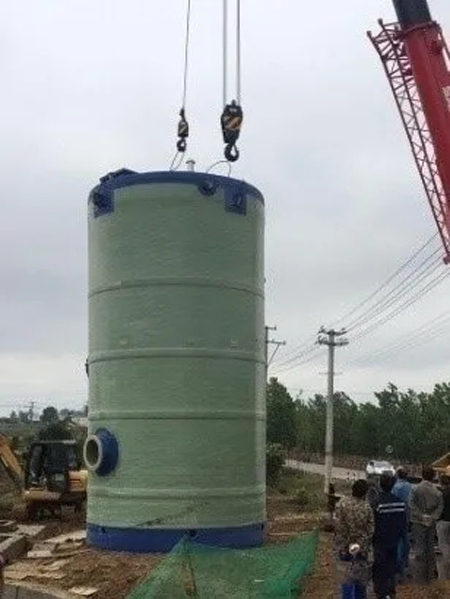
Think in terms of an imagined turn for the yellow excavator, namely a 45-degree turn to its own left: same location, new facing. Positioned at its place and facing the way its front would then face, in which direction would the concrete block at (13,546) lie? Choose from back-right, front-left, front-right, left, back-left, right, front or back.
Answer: front-left

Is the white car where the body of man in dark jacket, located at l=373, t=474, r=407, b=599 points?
yes

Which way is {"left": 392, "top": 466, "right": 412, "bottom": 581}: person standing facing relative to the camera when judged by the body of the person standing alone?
away from the camera

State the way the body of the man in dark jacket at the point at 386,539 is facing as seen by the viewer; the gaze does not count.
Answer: away from the camera

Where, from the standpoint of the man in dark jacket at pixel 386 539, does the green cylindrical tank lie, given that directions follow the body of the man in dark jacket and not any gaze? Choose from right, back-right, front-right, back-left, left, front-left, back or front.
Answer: front-left

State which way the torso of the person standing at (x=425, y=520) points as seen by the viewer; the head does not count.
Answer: away from the camera

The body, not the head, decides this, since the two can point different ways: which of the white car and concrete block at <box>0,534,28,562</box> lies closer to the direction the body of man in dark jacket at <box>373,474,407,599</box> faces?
the white car

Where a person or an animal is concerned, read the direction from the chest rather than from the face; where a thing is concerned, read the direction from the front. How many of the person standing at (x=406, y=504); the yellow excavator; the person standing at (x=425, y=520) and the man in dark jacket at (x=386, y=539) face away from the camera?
3

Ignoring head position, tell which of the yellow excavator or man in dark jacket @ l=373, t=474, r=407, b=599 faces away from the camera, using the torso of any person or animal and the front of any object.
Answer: the man in dark jacket

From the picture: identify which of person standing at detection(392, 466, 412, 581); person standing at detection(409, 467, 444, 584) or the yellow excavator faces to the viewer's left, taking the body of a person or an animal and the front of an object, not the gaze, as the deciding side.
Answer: the yellow excavator

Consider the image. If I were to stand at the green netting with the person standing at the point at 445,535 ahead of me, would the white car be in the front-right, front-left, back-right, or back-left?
front-left

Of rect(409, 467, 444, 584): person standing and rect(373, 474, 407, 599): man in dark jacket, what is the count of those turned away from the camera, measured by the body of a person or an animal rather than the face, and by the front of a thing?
2

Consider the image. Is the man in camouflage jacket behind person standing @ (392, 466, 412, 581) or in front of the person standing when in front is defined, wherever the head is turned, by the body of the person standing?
behind

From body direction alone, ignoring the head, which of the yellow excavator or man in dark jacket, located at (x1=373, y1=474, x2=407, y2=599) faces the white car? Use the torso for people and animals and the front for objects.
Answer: the man in dark jacket

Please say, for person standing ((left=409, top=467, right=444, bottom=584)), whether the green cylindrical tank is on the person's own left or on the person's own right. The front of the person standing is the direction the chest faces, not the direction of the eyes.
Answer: on the person's own left

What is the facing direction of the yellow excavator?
to the viewer's left

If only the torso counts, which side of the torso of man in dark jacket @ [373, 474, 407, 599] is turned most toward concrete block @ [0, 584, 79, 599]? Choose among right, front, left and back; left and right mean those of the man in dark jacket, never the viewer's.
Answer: left
